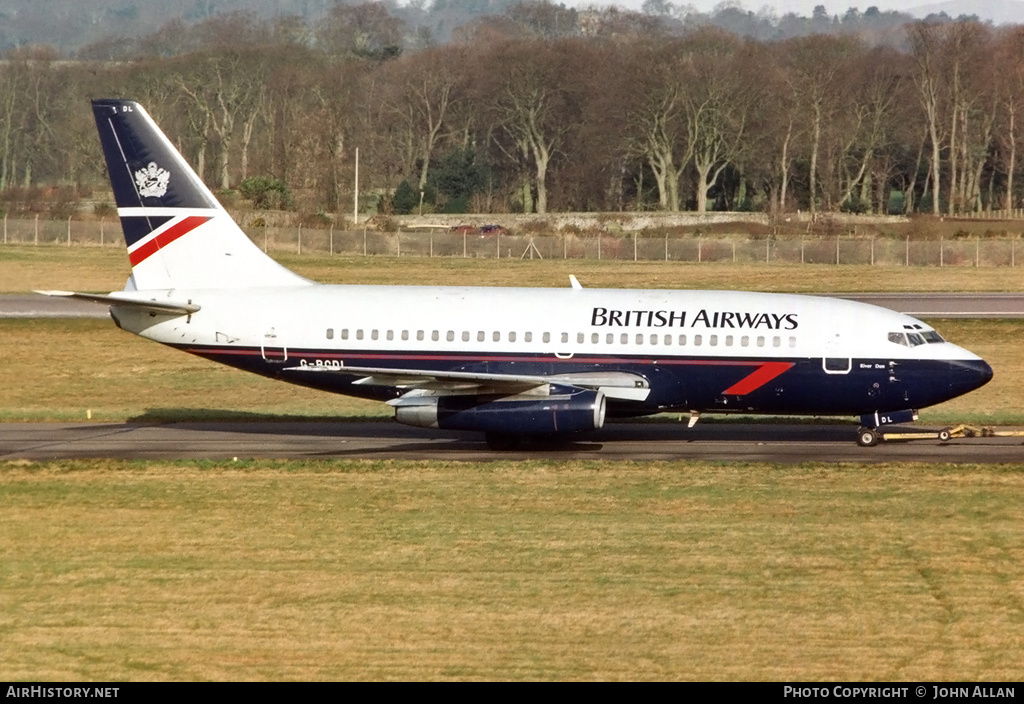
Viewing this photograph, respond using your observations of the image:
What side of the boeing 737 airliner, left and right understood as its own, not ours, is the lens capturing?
right
